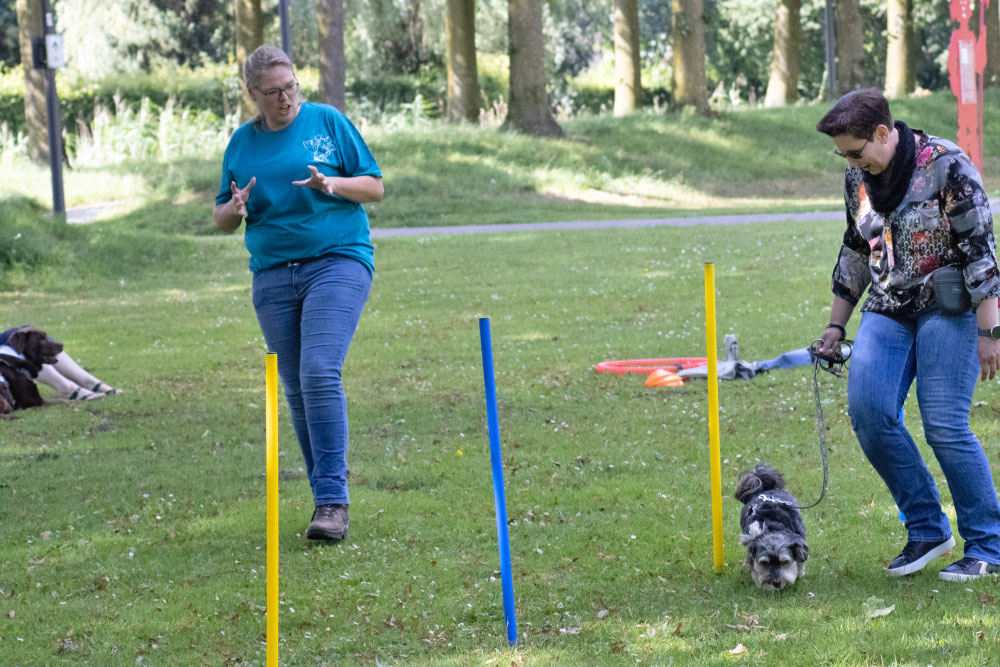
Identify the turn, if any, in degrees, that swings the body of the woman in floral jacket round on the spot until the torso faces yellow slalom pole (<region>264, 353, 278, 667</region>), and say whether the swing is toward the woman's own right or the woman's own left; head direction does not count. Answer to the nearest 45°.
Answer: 0° — they already face it

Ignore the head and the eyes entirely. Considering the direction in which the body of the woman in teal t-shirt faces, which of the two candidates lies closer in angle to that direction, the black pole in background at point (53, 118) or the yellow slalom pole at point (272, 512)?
the yellow slalom pole

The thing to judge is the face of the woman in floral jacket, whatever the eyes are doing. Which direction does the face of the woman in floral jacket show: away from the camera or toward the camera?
toward the camera

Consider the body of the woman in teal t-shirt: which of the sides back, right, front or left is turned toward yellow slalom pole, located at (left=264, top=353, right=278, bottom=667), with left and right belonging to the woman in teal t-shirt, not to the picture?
front

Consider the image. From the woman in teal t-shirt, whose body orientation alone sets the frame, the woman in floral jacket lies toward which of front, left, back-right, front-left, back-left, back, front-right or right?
front-left

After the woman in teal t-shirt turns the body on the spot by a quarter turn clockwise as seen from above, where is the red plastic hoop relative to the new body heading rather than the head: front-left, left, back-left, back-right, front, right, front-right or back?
back-right

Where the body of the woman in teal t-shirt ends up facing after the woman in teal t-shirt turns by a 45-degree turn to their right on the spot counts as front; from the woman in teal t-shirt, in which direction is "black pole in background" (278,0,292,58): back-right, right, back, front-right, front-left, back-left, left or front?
back-right

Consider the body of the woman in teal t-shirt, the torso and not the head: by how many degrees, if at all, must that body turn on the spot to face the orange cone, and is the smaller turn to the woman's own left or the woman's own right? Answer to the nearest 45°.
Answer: approximately 135° to the woman's own left

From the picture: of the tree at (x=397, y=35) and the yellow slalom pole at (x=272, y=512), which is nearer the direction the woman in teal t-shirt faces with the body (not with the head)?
the yellow slalom pole

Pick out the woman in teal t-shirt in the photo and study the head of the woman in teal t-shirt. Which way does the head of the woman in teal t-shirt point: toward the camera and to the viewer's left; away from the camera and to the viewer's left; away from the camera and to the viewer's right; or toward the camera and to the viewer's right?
toward the camera and to the viewer's right

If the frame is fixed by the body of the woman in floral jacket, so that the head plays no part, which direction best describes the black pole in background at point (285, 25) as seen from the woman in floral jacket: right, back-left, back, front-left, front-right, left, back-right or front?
right

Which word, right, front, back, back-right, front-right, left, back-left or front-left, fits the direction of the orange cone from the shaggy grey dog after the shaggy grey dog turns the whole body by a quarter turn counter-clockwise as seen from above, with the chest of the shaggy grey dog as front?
left

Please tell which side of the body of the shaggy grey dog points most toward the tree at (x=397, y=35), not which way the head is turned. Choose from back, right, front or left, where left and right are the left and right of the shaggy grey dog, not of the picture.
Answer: back

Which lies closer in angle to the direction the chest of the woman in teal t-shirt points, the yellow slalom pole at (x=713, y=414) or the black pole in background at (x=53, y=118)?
the yellow slalom pole

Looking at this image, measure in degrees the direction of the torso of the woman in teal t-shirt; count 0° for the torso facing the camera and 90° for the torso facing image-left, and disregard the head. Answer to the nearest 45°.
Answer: approximately 0°

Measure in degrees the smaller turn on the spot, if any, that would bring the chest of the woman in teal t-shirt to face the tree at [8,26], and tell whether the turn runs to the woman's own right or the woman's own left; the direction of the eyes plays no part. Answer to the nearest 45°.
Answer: approximately 180°

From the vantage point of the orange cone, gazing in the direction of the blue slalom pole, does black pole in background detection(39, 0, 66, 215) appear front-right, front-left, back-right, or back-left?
back-right

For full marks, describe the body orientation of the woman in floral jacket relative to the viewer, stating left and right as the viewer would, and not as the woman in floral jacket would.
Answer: facing the viewer and to the left of the viewer

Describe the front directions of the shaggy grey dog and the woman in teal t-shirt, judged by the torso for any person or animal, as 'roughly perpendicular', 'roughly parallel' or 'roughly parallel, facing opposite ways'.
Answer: roughly parallel

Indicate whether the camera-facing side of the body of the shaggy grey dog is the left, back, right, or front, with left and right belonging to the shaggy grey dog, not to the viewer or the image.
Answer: front
